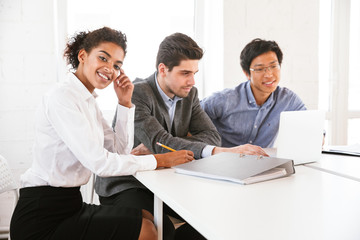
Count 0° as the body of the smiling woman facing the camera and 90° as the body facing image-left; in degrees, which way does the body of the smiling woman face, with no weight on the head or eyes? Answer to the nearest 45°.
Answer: approximately 270°

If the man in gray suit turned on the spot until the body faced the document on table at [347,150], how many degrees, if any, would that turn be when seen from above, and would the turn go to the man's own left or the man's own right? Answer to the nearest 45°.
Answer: approximately 45° to the man's own left

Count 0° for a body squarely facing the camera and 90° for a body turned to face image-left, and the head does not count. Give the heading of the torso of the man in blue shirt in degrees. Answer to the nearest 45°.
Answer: approximately 315°
